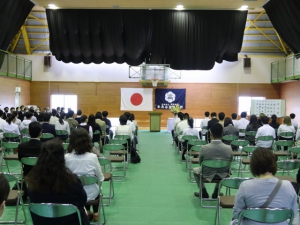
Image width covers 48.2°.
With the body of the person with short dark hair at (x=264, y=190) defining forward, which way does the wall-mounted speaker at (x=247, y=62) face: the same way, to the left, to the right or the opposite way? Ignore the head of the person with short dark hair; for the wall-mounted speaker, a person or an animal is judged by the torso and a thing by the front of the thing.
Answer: the opposite way

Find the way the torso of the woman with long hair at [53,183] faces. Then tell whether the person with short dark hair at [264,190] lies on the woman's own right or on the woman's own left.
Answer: on the woman's own right

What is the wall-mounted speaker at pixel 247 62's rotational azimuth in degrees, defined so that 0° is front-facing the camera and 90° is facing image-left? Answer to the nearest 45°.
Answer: approximately 0°

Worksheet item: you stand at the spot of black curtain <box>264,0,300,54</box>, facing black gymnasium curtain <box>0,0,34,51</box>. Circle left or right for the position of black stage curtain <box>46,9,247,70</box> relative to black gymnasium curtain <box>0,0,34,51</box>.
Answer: right

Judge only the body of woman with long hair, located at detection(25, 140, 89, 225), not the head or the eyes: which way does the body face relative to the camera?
away from the camera

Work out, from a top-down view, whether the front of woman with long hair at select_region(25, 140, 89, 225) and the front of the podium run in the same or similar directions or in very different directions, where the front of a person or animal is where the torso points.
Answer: very different directions

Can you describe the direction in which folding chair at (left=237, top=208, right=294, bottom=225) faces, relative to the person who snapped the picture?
facing away from the viewer

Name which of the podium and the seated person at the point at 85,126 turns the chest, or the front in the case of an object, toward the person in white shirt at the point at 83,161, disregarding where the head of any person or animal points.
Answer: the podium

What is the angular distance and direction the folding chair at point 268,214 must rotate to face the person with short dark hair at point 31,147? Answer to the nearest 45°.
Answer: approximately 90° to its left

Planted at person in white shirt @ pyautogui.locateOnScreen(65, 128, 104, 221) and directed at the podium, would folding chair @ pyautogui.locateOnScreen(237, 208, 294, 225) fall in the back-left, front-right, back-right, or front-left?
back-right

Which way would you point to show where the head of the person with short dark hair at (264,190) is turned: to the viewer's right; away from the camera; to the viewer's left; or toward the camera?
away from the camera

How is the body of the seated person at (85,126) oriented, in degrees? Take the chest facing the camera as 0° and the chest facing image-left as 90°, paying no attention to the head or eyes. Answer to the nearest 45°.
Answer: approximately 180°

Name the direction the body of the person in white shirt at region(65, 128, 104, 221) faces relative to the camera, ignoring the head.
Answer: away from the camera

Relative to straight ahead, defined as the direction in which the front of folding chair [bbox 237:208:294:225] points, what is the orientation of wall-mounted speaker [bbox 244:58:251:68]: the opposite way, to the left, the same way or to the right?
the opposite way

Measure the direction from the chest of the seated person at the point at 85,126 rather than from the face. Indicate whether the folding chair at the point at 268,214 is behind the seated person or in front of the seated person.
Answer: behind

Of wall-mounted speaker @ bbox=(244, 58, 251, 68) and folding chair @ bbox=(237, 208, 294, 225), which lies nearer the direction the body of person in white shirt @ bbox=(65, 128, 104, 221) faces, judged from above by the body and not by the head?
the wall-mounted speaker
